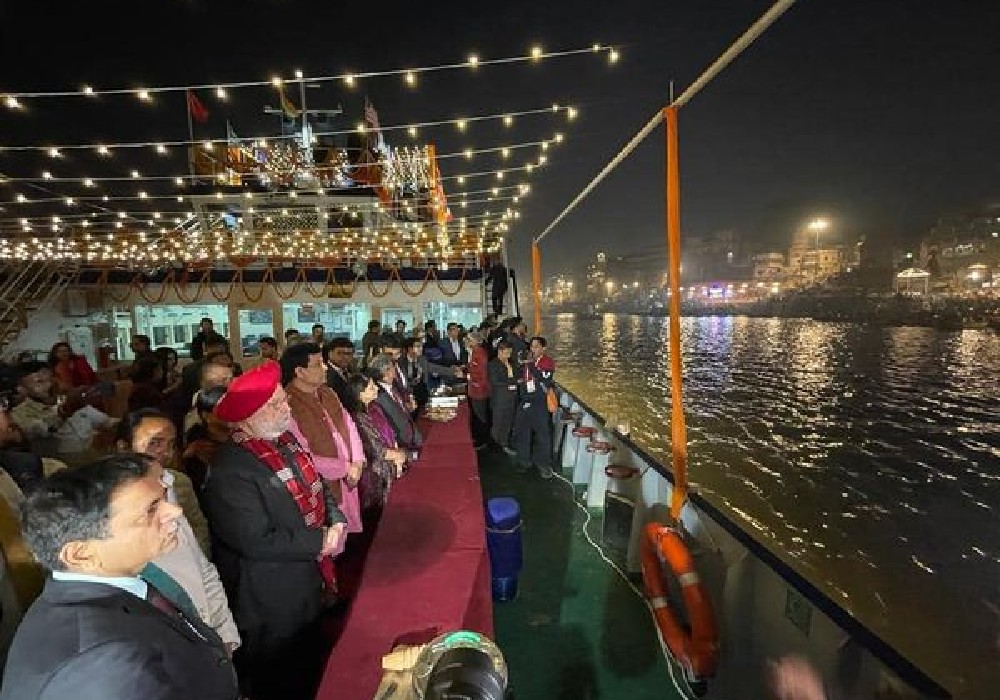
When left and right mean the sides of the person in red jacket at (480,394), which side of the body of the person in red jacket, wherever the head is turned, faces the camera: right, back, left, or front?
left

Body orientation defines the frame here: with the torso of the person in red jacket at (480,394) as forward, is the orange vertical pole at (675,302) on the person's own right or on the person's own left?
on the person's own left

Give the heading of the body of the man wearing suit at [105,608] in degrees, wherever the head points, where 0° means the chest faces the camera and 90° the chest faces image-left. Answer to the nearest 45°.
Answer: approximately 270°

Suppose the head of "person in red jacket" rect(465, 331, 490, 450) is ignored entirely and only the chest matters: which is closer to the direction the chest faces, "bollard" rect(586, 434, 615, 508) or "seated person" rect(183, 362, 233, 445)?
the seated person

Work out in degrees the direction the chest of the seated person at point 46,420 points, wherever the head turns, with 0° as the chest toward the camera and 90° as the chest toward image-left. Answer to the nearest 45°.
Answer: approximately 315°

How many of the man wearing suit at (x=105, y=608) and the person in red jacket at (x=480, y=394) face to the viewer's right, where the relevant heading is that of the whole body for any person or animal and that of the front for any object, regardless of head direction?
1

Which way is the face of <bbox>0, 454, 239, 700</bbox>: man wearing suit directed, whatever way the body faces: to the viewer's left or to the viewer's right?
to the viewer's right

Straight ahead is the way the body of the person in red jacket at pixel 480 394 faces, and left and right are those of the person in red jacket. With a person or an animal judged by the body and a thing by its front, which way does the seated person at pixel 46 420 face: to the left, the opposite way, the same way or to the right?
the opposite way

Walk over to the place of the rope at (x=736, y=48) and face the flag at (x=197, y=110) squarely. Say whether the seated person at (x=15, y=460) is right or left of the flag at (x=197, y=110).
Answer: left

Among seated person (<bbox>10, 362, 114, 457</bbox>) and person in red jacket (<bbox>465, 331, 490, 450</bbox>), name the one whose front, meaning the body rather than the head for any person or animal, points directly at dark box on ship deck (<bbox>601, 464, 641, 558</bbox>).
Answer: the seated person
